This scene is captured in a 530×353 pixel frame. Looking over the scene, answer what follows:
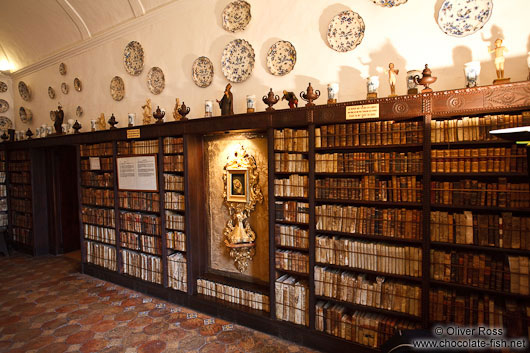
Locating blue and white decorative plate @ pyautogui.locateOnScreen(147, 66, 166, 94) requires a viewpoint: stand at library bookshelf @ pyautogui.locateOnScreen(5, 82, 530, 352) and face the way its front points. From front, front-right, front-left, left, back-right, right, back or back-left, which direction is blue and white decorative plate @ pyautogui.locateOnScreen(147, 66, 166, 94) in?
right

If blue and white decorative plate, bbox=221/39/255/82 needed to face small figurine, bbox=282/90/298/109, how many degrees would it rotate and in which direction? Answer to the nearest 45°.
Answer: approximately 90° to its left

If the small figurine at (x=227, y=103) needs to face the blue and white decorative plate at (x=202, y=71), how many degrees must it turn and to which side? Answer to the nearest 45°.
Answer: approximately 90° to its right

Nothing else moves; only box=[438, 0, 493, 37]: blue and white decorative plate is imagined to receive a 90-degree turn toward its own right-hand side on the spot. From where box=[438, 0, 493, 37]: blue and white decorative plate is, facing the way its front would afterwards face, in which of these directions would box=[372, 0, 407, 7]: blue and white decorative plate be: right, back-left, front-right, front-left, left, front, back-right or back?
front

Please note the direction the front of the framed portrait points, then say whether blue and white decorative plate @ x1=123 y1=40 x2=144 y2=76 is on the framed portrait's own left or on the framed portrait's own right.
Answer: on the framed portrait's own right

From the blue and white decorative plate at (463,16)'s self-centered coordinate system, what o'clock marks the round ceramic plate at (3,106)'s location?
The round ceramic plate is roughly at 3 o'clock from the blue and white decorative plate.

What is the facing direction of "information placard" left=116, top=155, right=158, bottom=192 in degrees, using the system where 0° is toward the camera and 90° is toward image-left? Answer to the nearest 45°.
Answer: approximately 0°

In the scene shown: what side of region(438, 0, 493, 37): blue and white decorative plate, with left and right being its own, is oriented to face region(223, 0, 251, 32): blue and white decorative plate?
right

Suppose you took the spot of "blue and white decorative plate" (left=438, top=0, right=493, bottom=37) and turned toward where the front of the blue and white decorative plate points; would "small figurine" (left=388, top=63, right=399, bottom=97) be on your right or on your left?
on your right

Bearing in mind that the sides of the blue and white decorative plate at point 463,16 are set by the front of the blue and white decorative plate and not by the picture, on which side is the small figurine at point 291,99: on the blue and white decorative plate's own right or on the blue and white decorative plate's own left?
on the blue and white decorative plate's own right

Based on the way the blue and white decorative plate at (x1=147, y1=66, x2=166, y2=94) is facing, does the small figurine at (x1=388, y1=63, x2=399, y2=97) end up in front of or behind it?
in front

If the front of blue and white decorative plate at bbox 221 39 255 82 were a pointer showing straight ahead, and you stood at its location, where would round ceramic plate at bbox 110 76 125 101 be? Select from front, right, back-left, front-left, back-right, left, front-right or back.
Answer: right

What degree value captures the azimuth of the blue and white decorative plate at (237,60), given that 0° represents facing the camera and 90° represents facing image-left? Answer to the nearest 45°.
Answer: approximately 45°

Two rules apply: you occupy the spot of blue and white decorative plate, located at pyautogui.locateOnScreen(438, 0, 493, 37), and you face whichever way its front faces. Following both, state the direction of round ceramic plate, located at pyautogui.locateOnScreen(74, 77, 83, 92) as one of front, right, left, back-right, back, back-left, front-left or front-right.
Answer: right
